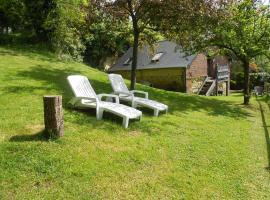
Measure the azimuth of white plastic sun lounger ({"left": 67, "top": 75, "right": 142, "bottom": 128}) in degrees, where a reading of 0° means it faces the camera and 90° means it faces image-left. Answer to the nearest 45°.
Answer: approximately 315°

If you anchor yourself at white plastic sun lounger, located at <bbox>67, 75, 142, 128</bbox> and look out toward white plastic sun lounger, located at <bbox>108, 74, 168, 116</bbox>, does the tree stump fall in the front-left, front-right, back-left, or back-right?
back-right

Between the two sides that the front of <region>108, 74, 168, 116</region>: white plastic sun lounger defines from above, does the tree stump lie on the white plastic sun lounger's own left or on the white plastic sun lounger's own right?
on the white plastic sun lounger's own right

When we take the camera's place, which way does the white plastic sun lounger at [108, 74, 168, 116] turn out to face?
facing the viewer and to the right of the viewer

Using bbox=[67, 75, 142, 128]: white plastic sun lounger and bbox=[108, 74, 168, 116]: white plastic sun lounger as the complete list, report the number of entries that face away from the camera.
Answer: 0

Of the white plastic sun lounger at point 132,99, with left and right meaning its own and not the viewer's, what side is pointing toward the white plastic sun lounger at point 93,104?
right

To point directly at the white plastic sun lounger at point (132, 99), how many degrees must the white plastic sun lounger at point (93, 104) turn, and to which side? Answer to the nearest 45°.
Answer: approximately 90° to its left

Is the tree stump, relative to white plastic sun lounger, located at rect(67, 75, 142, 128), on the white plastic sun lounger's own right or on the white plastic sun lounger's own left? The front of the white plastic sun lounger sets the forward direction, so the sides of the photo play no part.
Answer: on the white plastic sun lounger's own right
